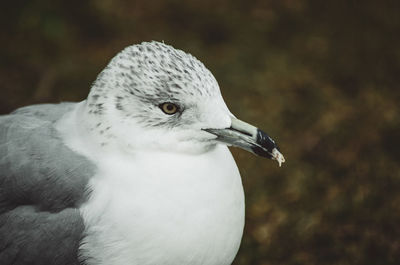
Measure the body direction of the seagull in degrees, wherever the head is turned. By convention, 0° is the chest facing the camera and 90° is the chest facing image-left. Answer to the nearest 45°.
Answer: approximately 315°
